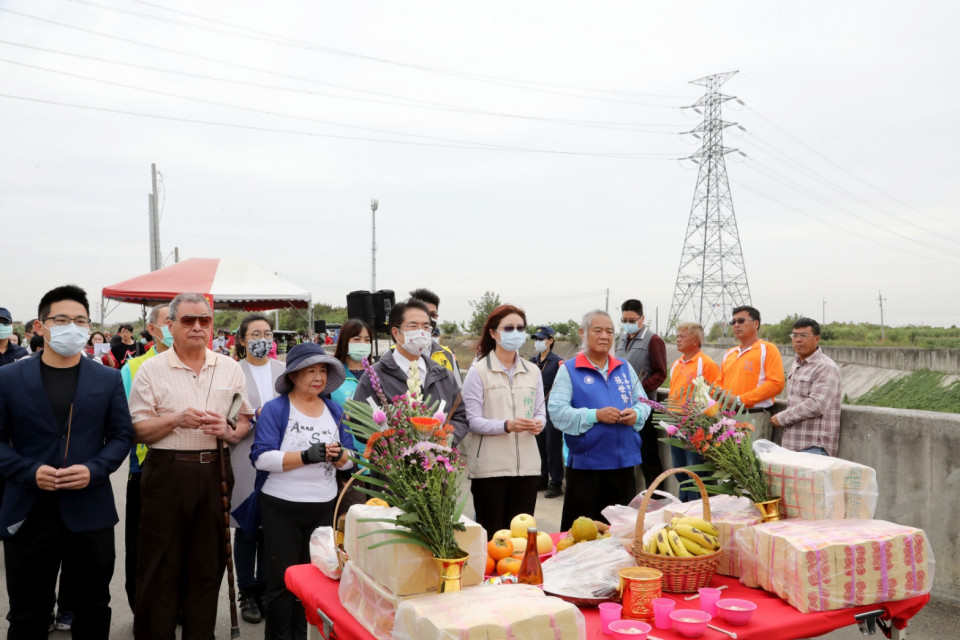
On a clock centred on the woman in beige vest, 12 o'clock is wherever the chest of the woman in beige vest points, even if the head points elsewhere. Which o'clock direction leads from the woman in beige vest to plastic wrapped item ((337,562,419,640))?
The plastic wrapped item is roughly at 2 o'clock from the woman in beige vest.

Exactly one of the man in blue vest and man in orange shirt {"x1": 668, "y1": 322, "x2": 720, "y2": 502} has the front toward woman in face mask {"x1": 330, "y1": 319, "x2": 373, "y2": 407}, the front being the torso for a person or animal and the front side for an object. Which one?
the man in orange shirt

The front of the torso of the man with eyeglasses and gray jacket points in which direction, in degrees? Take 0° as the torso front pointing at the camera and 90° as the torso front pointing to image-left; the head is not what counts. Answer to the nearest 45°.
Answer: approximately 315°

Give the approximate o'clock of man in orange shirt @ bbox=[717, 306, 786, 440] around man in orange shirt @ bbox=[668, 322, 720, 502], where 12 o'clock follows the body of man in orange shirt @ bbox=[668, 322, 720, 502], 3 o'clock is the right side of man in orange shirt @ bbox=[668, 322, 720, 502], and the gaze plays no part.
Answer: man in orange shirt @ bbox=[717, 306, 786, 440] is roughly at 9 o'clock from man in orange shirt @ bbox=[668, 322, 720, 502].

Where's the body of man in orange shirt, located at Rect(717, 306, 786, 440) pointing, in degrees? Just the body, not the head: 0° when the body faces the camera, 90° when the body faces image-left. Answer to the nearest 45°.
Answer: approximately 45°

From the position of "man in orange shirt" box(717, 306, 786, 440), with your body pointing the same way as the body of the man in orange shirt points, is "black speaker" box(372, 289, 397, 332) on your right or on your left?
on your right
